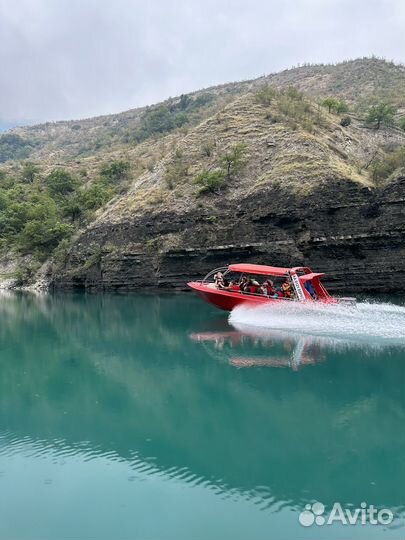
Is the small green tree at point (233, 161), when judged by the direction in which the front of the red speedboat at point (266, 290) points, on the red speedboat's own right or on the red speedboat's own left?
on the red speedboat's own right

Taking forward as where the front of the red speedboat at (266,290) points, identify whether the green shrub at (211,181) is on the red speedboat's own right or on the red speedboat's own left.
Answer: on the red speedboat's own right

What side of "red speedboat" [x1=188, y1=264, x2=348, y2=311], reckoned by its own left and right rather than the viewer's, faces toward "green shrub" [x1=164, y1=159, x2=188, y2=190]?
right

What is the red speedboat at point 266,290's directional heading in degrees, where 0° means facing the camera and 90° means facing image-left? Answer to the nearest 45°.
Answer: approximately 90°

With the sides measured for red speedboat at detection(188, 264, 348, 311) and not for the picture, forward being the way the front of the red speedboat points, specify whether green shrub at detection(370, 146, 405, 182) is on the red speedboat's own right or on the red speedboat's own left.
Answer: on the red speedboat's own right

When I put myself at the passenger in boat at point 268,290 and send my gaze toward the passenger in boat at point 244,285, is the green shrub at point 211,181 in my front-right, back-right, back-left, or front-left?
front-right

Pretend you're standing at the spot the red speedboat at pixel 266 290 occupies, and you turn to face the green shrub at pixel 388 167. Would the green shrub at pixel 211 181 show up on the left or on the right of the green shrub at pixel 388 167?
left

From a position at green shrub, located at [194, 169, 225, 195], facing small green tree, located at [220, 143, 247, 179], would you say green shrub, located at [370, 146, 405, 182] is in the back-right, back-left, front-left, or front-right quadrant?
front-right
